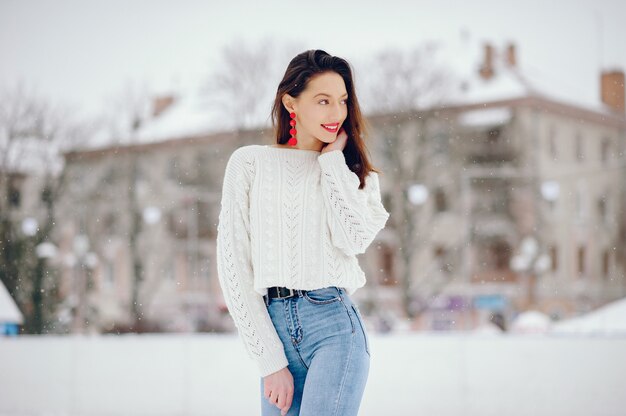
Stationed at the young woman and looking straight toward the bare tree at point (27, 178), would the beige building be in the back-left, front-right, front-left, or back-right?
front-right

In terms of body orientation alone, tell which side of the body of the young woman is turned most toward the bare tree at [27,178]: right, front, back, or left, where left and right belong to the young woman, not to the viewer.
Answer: back

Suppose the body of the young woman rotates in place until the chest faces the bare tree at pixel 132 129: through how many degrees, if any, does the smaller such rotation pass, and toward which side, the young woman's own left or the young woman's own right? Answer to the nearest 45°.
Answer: approximately 180°

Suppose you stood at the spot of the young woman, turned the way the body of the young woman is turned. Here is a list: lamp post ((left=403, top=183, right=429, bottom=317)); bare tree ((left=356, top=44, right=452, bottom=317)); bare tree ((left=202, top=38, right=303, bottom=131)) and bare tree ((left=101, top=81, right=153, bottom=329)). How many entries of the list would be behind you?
4

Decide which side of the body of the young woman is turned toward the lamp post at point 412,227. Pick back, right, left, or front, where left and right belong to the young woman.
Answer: back

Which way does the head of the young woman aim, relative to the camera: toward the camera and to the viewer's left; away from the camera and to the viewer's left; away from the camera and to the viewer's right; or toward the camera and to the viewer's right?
toward the camera and to the viewer's right

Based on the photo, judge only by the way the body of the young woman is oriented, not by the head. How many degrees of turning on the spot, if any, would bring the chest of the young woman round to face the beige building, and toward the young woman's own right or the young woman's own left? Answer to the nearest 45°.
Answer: approximately 180°

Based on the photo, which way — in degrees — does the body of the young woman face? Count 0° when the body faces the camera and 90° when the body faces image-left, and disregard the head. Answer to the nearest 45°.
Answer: approximately 0°

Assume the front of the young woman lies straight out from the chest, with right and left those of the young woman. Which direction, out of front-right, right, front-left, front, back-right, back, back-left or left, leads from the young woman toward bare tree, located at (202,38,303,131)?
back

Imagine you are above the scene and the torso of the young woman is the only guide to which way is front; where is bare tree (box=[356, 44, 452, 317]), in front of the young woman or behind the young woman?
behind
